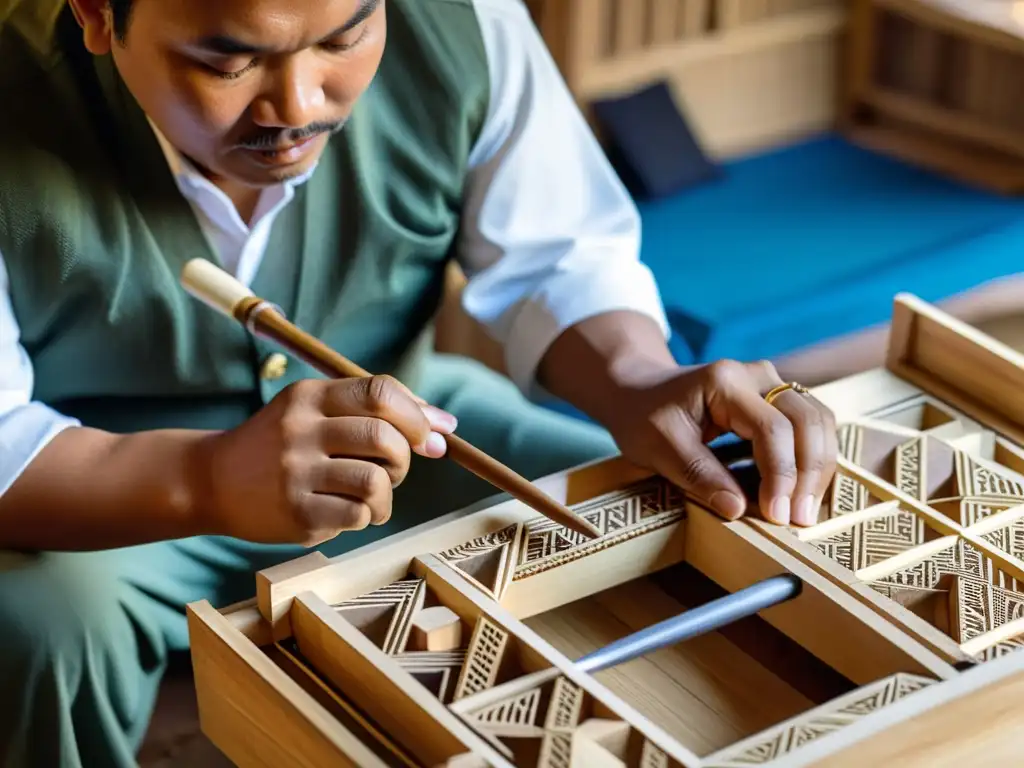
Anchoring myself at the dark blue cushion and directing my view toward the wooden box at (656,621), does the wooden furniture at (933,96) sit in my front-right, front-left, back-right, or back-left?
back-left

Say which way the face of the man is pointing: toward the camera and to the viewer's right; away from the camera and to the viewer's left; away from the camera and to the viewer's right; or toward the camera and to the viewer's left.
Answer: toward the camera and to the viewer's right

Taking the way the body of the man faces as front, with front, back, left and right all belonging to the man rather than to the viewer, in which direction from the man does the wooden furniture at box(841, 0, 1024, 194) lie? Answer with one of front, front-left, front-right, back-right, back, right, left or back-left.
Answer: left

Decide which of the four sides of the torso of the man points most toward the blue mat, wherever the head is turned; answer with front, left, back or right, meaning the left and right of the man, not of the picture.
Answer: left

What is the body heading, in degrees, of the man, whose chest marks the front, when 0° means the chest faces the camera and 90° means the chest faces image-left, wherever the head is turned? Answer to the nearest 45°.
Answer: approximately 315°

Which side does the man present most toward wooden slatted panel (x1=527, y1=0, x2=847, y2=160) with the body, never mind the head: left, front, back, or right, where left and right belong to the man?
left
